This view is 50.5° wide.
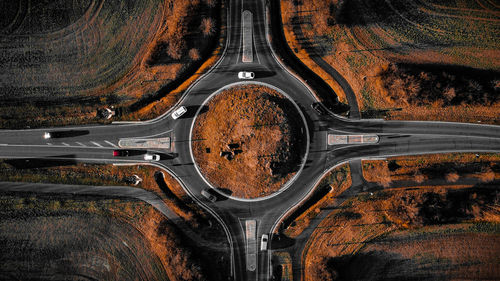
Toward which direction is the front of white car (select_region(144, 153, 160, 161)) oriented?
to the viewer's right

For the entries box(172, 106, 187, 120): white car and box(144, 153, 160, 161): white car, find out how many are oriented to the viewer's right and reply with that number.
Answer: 1

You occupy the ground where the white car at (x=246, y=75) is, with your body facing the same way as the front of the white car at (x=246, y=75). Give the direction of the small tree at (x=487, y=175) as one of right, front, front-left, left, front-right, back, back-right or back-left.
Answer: back

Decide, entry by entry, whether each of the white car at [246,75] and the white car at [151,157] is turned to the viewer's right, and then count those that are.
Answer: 1

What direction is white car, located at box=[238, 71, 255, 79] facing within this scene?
to the viewer's left
